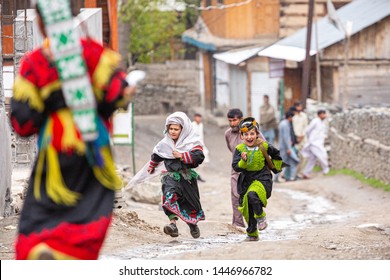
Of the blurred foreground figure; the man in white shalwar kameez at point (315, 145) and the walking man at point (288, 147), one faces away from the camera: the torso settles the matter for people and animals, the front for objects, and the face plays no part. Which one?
the blurred foreground figure

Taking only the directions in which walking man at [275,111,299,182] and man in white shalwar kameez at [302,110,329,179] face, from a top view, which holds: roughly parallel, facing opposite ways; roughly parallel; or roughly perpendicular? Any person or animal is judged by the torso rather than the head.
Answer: roughly parallel

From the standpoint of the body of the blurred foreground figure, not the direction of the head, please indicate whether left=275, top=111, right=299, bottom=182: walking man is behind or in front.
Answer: in front

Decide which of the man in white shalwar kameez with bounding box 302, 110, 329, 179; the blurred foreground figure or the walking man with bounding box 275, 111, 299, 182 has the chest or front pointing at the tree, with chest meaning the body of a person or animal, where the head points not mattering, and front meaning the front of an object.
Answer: the blurred foreground figure

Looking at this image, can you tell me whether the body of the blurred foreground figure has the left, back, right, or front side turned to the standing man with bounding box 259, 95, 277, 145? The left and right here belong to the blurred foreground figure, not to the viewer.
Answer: front

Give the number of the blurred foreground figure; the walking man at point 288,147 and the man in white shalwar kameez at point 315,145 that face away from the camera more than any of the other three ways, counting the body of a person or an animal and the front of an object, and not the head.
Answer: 1

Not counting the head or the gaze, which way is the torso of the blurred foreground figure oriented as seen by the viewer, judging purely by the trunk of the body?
away from the camera

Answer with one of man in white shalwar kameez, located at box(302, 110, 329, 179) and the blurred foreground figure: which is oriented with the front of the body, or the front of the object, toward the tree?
the blurred foreground figure
